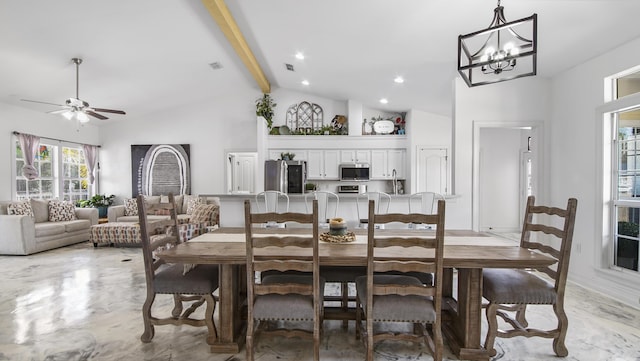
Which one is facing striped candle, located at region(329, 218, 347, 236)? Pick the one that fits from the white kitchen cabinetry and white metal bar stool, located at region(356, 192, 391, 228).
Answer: the white kitchen cabinetry

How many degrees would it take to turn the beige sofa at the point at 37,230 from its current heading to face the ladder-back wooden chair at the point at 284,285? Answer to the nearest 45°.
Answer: approximately 45° to its right

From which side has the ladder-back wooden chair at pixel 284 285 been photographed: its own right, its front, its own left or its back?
back

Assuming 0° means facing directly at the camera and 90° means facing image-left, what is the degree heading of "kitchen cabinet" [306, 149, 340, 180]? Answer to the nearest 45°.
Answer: approximately 0°

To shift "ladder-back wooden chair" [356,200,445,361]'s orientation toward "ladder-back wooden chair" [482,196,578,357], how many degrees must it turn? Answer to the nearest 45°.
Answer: approximately 45° to its right

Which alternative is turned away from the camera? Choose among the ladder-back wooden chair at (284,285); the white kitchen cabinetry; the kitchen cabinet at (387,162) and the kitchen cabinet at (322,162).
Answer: the ladder-back wooden chair

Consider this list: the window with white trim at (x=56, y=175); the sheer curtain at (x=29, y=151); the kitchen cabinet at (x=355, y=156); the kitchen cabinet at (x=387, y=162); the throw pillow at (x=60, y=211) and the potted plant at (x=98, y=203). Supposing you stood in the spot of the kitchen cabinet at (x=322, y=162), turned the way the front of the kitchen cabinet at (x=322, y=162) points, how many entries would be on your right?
4

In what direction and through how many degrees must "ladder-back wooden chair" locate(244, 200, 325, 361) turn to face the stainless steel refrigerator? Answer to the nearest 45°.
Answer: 0° — it already faces it

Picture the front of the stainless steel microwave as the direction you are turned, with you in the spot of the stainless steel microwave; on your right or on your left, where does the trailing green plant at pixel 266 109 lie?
on your right

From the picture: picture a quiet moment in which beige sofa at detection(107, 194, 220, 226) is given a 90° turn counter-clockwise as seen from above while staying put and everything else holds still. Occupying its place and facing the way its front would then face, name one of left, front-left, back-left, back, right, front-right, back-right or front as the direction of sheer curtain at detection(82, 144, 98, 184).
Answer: back-left

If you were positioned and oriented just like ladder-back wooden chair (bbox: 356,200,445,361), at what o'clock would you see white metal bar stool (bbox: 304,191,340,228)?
The white metal bar stool is roughly at 11 o'clock from the ladder-back wooden chair.
